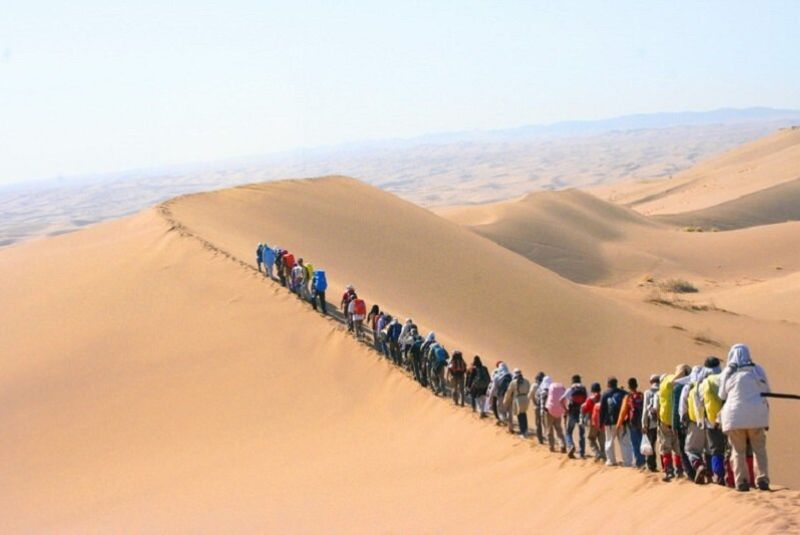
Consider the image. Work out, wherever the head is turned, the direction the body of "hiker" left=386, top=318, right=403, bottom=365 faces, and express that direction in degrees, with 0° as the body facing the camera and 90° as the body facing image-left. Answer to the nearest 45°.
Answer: approximately 135°

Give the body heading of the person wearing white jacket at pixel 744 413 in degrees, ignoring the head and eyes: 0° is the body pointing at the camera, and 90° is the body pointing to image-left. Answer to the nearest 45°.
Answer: approximately 180°

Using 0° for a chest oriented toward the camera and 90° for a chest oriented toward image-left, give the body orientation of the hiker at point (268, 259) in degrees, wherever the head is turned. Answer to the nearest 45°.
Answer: approximately 135°

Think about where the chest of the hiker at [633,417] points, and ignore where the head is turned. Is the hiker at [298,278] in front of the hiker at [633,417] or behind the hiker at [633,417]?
in front

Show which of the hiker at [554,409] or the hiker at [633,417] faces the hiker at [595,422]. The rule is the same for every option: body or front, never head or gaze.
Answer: the hiker at [633,417]

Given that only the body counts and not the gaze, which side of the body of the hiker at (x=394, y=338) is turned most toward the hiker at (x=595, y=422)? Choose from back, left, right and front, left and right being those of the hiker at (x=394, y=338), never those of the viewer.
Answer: back

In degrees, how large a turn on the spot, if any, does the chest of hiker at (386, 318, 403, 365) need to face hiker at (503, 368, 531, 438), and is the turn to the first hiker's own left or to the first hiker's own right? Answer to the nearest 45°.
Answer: approximately 180°

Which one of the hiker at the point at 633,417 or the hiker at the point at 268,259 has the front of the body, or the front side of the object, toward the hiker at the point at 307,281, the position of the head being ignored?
the hiker at the point at 633,417

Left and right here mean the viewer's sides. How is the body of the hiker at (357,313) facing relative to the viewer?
facing away from the viewer and to the left of the viewer

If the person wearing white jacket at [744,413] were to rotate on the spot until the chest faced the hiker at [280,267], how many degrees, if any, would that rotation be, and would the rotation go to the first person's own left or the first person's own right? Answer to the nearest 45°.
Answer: approximately 45° to the first person's own left

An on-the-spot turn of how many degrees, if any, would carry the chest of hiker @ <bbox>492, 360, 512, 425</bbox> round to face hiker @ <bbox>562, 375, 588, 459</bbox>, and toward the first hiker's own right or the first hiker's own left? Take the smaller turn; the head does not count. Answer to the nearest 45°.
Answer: approximately 180°

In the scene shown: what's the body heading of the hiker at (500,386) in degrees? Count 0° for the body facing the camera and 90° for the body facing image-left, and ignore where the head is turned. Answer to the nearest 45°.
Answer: approximately 135°
